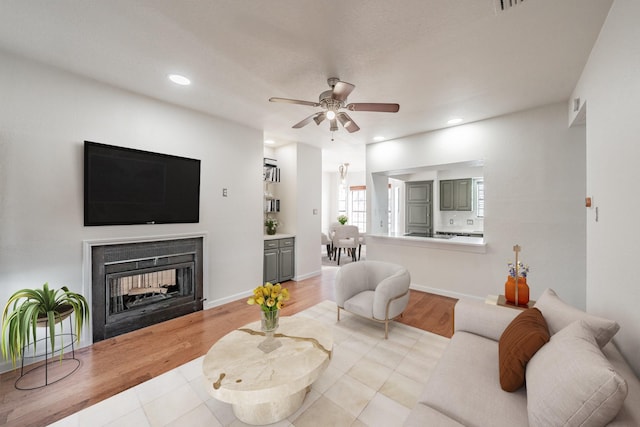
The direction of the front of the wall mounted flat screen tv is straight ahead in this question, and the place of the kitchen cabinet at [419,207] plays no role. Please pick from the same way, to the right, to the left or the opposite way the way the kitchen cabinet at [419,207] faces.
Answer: to the right

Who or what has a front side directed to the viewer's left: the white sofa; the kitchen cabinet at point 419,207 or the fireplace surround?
the white sofa

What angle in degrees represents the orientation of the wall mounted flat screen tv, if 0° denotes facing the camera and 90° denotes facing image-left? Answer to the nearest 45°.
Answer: approximately 315°

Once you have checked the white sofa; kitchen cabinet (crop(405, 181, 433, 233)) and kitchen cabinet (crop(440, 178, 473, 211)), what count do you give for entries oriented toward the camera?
2

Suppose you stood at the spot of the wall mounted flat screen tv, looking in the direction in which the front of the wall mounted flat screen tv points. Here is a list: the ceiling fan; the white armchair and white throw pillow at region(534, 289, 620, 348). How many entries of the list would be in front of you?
3

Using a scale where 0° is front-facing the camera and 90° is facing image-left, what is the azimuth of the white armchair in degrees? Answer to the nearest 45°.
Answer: approximately 45°

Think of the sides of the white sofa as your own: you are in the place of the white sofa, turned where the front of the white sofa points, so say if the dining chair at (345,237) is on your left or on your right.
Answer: on your right

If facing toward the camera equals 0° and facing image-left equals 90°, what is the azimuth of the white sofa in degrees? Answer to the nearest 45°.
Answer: approximately 90°

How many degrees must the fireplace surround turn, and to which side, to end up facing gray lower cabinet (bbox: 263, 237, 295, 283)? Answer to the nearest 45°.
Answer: approximately 45° to its left

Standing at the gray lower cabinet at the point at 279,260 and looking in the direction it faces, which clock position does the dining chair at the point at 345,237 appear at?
The dining chair is roughly at 9 o'clock from the gray lower cabinet.

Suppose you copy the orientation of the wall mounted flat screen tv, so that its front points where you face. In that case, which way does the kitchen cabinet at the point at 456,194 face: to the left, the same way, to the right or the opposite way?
to the right
